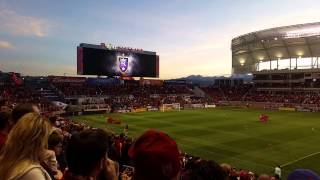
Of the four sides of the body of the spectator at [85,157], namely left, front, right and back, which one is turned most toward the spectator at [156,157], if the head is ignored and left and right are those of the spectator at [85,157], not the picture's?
right

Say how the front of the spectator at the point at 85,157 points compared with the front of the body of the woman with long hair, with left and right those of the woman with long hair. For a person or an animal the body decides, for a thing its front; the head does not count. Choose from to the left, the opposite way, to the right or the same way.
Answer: the same way

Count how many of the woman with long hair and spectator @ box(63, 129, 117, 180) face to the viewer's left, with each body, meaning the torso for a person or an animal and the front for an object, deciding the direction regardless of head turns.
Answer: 0

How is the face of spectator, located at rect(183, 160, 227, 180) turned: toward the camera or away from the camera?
away from the camera

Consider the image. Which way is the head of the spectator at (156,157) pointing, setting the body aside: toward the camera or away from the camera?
away from the camera

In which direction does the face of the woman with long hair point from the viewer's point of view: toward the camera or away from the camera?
away from the camera

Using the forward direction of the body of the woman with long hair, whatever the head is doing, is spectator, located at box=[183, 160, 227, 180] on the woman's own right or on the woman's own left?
on the woman's own right

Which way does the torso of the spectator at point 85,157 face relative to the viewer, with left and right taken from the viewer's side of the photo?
facing away from the viewer and to the right of the viewer

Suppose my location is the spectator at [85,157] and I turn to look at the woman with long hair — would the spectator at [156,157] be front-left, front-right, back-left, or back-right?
back-left

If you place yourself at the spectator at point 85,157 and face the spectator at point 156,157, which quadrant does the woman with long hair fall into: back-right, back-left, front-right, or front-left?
back-right

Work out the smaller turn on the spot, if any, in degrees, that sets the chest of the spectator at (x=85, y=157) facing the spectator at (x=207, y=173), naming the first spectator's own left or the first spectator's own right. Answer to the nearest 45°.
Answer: approximately 45° to the first spectator's own right

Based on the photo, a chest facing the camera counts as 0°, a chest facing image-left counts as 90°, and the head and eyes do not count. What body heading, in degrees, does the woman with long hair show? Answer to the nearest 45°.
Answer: approximately 225°

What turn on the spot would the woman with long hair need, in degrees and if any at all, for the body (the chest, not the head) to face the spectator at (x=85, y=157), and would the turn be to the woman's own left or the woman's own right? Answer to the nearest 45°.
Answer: approximately 45° to the woman's own right
